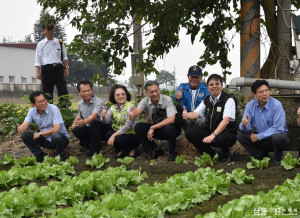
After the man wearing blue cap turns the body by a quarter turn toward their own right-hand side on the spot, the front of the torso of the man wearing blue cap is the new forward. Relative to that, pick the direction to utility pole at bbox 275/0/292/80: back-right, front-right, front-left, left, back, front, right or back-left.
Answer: back-right

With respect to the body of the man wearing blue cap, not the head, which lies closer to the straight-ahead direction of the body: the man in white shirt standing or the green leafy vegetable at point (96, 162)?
the green leafy vegetable

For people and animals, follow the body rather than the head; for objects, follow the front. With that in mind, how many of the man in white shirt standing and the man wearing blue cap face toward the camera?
2

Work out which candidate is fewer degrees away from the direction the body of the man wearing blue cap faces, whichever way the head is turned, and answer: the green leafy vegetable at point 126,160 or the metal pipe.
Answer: the green leafy vegetable

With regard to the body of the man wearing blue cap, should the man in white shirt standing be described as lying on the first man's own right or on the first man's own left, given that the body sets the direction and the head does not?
on the first man's own right

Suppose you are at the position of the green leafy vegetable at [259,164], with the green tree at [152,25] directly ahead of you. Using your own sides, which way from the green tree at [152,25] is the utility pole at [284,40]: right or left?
right

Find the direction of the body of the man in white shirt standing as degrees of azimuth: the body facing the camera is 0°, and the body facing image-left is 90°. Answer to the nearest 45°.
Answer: approximately 0°

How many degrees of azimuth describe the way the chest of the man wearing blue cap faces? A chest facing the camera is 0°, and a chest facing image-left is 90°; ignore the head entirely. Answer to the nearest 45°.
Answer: approximately 0°

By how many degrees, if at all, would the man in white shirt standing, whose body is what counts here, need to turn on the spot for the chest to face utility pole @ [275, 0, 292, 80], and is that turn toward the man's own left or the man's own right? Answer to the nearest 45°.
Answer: approximately 90° to the man's own left
